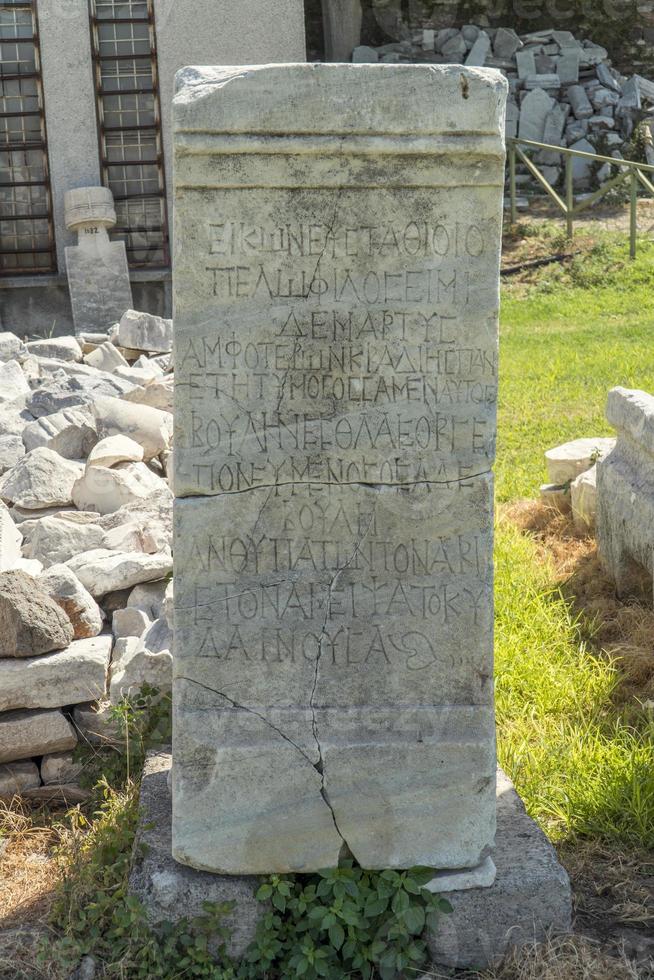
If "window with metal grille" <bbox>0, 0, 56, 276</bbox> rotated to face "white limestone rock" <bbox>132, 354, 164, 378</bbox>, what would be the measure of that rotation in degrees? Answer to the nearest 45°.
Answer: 0° — it already faces it

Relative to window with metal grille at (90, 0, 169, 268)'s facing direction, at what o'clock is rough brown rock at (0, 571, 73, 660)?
The rough brown rock is roughly at 12 o'clock from the window with metal grille.

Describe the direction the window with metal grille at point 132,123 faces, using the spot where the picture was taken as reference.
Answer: facing the viewer

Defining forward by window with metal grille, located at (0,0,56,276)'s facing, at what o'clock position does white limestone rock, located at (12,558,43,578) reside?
The white limestone rock is roughly at 12 o'clock from the window with metal grille.

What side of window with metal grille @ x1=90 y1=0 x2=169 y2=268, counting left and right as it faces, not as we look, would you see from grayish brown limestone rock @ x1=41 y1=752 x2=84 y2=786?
front

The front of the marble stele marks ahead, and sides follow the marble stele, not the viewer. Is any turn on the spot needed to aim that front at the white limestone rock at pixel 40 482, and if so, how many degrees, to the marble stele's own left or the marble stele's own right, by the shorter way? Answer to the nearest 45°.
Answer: approximately 135° to the marble stele's own right

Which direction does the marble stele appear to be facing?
toward the camera

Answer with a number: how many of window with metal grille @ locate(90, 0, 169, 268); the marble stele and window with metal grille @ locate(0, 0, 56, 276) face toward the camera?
3

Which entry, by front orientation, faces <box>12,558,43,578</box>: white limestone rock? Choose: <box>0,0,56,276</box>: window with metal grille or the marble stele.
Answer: the window with metal grille

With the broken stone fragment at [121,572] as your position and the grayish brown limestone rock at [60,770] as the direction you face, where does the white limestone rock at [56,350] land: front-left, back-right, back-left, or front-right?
back-right

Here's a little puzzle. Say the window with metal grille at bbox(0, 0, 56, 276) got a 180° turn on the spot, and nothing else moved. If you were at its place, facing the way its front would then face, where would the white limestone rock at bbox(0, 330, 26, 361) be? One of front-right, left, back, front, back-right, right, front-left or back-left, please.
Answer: back

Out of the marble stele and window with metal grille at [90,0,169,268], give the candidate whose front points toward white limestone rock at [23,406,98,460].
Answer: the window with metal grille

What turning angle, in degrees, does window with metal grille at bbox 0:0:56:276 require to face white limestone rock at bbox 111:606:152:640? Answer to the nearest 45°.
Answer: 0° — it already faces it

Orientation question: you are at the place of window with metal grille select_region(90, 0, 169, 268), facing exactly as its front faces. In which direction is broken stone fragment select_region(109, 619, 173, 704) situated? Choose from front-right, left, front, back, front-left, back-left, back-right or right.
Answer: front

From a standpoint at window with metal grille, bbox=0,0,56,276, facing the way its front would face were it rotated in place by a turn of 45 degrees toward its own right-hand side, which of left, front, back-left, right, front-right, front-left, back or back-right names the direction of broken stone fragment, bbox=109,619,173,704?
front-left

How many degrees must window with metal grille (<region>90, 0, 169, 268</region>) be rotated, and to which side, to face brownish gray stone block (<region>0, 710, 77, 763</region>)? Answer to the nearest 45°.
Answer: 0° — it already faces it
